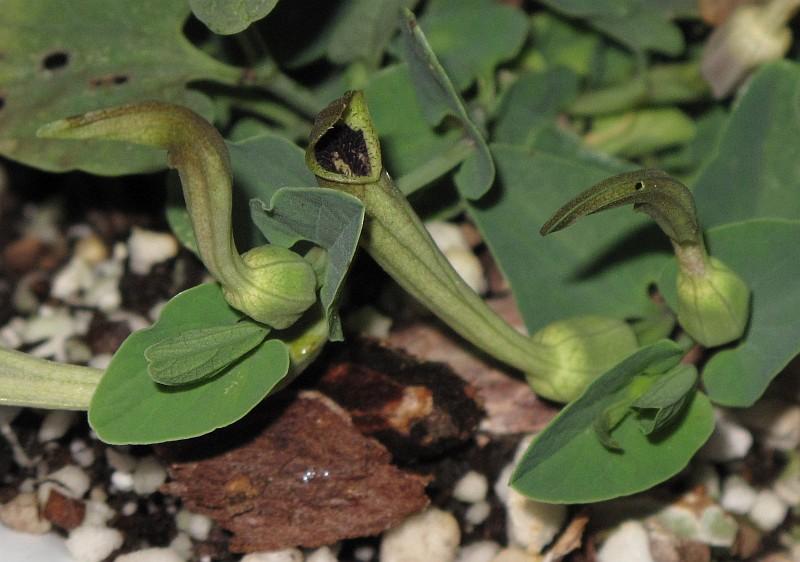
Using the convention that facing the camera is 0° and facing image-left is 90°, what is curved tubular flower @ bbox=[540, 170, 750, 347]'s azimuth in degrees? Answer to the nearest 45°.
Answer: approximately 90°

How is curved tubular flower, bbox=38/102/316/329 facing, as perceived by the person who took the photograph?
facing to the left of the viewer

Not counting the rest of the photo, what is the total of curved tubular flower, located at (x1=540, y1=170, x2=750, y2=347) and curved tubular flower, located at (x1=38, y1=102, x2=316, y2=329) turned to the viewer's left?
2

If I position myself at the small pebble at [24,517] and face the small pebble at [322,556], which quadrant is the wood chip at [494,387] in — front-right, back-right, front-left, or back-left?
front-left

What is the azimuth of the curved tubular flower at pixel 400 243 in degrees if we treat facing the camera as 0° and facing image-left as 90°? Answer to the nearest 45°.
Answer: approximately 45°
